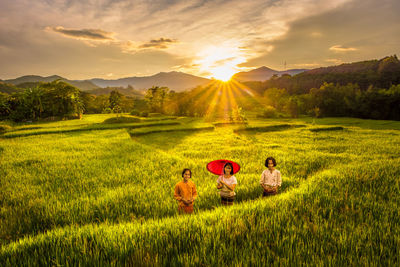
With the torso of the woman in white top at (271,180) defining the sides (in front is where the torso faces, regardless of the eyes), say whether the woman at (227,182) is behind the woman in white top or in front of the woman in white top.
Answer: in front

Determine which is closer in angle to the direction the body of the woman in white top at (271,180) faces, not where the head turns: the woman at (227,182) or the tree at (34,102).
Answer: the woman

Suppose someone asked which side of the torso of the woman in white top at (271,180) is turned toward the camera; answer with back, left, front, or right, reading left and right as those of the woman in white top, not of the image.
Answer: front
